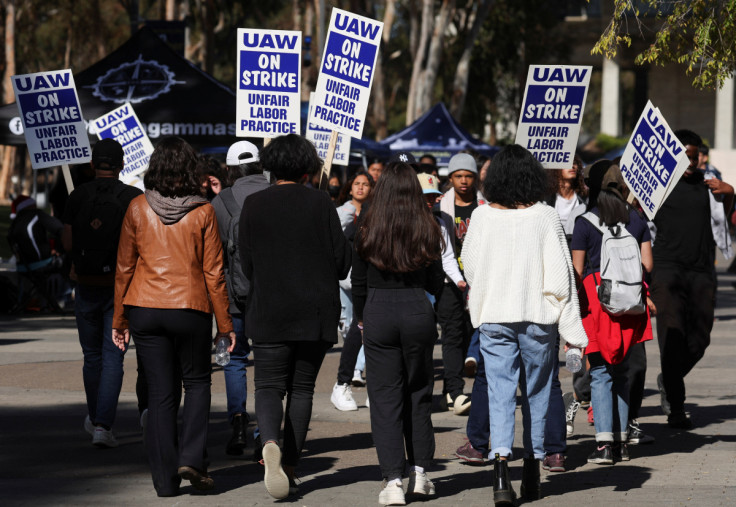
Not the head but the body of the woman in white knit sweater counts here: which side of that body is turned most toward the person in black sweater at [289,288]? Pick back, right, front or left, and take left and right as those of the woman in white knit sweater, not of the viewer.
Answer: left

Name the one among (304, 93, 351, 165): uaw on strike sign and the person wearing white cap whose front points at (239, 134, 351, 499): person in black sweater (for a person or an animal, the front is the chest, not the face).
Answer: the uaw on strike sign

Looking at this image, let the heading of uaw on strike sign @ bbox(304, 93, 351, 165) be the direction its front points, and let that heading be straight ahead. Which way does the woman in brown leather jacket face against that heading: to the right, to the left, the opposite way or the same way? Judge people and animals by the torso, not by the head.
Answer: the opposite way

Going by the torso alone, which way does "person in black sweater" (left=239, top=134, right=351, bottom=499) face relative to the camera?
away from the camera

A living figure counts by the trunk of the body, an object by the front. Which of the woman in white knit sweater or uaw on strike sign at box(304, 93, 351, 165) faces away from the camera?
the woman in white knit sweater

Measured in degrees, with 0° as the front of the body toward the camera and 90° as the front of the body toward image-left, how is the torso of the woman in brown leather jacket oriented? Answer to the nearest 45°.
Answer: approximately 180°

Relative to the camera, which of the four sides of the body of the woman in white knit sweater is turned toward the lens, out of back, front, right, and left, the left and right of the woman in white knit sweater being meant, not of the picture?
back

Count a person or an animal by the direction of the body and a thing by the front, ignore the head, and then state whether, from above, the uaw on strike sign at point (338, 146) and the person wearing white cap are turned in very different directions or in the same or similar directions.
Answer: very different directions

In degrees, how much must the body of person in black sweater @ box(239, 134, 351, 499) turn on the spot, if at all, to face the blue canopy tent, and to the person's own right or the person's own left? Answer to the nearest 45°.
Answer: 0° — they already face it

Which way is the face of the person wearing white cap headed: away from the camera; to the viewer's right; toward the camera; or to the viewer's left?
away from the camera

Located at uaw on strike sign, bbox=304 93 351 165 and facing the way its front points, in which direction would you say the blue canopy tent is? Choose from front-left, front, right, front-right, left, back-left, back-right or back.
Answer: back

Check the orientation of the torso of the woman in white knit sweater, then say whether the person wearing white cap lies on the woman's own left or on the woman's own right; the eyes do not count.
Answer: on the woman's own left

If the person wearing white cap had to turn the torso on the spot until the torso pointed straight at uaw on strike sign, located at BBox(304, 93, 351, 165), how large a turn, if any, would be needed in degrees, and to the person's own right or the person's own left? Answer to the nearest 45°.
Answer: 0° — they already face it

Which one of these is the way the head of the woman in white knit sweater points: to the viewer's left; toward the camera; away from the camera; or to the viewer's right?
away from the camera
